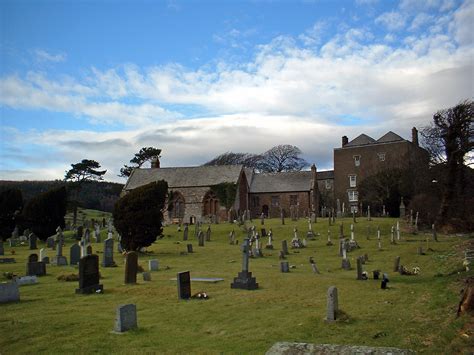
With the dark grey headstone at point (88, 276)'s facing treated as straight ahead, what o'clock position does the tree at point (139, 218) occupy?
The tree is roughly at 8 o'clock from the dark grey headstone.

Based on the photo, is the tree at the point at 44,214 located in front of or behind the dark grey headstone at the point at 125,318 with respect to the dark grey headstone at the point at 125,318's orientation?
behind

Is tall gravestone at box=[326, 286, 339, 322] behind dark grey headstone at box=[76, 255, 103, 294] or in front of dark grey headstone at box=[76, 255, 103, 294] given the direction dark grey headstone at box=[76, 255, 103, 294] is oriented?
in front

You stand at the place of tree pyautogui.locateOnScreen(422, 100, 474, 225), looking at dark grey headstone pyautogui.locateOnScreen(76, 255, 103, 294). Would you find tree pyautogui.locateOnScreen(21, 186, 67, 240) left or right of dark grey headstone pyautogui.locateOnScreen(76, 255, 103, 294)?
right

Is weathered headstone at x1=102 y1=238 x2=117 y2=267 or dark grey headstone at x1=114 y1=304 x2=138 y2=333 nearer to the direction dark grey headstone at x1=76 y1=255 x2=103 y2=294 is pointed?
the dark grey headstone

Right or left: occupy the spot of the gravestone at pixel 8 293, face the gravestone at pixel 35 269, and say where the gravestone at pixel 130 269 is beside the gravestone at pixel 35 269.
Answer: right

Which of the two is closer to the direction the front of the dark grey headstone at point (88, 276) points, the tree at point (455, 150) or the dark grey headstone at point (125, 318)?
the dark grey headstone
